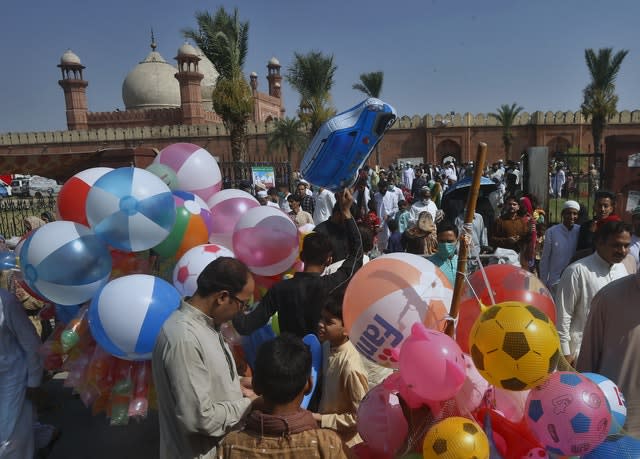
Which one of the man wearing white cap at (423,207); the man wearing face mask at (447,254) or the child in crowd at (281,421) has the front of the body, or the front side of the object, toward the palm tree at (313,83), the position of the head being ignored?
the child in crowd

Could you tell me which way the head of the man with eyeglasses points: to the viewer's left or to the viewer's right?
to the viewer's right

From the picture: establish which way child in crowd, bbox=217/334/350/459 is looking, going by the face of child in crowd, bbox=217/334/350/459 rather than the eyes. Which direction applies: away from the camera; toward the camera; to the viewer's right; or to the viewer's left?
away from the camera

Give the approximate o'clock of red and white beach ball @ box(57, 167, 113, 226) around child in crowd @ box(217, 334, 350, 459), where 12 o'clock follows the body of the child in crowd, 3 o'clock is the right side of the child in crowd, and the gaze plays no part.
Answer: The red and white beach ball is roughly at 11 o'clock from the child in crowd.

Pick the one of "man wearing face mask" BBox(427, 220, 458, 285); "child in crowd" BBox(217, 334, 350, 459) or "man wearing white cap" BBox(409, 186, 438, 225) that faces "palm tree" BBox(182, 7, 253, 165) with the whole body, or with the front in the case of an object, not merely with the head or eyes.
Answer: the child in crowd

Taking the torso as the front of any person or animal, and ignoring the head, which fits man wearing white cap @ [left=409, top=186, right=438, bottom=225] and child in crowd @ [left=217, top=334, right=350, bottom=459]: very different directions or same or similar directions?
very different directions

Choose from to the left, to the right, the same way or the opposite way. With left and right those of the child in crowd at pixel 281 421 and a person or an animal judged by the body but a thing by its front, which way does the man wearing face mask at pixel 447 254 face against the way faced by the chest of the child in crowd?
the opposite way

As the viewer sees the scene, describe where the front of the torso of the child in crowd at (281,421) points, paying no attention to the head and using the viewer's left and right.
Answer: facing away from the viewer

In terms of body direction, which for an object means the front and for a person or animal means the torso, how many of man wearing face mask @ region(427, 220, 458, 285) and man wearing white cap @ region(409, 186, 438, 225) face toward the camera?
2

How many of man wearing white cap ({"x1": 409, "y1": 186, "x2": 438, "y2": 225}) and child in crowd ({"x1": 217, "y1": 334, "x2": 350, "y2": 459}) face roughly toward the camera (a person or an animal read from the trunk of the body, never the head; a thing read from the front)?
1

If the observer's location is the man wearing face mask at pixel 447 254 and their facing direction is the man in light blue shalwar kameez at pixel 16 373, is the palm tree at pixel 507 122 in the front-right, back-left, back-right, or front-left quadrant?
back-right

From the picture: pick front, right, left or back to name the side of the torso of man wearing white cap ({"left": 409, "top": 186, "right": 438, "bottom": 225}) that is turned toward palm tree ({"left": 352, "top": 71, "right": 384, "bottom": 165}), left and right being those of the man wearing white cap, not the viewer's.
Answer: back

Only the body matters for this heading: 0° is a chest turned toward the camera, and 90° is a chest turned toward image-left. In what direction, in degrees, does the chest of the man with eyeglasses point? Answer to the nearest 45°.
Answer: approximately 270°
